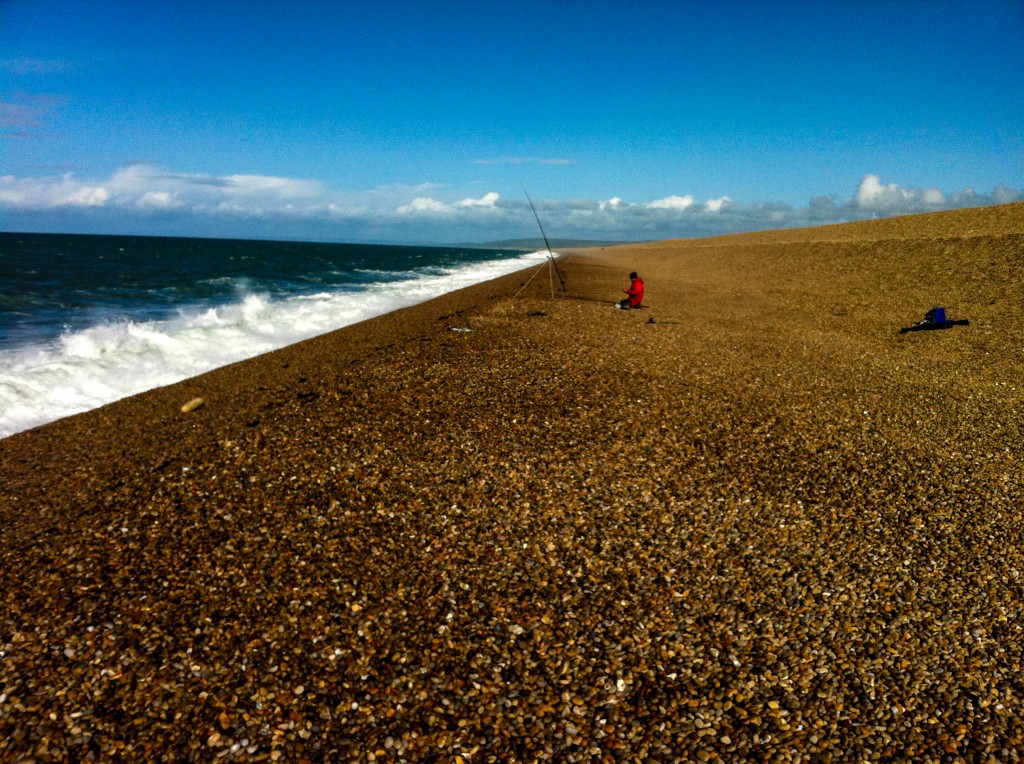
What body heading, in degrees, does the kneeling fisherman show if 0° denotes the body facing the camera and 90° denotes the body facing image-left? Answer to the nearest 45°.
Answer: approximately 90°
